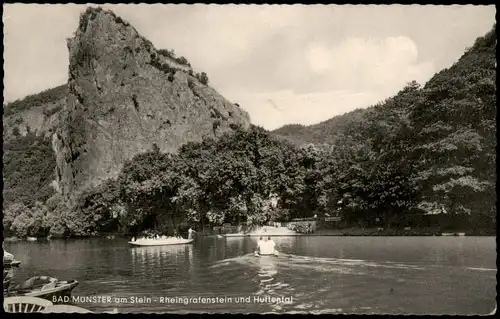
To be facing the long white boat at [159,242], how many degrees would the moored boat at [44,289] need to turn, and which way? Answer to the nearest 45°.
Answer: approximately 90° to its left

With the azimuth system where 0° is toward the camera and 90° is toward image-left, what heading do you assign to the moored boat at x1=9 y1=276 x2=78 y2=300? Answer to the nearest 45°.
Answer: approximately 270°
